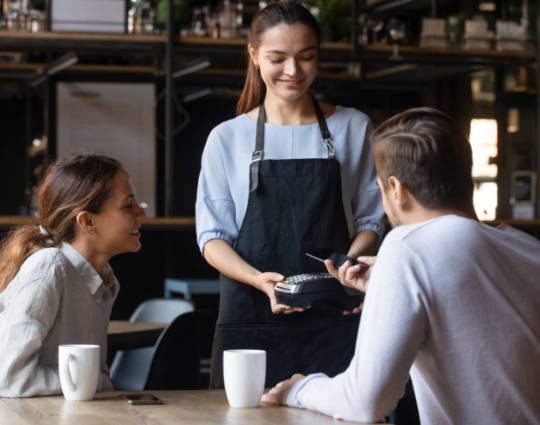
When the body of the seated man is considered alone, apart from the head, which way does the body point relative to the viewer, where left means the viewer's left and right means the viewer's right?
facing away from the viewer and to the left of the viewer

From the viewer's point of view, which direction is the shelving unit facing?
toward the camera

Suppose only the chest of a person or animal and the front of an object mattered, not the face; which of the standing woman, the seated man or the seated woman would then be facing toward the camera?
the standing woman

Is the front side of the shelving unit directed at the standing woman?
yes

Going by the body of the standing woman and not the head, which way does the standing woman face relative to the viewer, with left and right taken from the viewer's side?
facing the viewer

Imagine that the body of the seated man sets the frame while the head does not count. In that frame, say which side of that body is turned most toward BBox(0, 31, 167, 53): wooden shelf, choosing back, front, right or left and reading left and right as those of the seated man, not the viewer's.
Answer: front

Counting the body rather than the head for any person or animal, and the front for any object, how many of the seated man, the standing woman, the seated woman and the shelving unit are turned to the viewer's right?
1

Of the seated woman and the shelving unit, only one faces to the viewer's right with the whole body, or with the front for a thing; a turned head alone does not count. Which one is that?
the seated woman

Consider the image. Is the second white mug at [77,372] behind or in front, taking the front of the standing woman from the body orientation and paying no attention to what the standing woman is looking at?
in front

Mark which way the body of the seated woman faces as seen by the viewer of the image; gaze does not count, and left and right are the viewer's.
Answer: facing to the right of the viewer

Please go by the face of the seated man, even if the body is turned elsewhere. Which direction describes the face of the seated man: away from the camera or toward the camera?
away from the camera

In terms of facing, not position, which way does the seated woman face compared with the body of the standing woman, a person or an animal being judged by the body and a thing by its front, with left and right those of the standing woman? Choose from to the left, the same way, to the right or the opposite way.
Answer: to the left

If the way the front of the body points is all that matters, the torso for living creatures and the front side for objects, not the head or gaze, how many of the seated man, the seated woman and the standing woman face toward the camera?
1

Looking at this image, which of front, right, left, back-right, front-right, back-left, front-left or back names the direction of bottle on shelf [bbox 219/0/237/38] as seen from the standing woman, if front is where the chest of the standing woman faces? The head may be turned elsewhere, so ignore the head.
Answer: back

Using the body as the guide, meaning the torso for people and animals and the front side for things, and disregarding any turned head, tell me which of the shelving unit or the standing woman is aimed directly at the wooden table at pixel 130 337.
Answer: the shelving unit

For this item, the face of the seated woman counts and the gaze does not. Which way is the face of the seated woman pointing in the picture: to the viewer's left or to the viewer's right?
to the viewer's right

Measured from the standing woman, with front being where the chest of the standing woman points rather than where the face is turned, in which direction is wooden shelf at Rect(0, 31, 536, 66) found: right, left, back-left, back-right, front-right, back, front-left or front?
back
